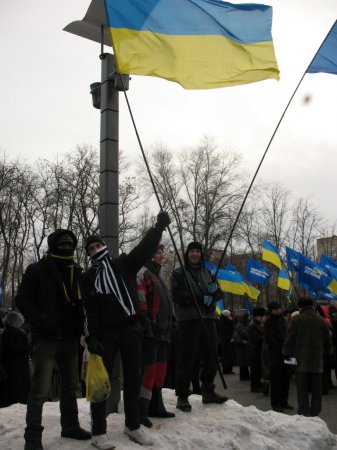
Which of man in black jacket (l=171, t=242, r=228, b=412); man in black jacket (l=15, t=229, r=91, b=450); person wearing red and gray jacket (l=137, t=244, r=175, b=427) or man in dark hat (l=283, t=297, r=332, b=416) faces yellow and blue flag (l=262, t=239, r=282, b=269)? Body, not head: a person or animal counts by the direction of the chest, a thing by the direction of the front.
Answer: the man in dark hat

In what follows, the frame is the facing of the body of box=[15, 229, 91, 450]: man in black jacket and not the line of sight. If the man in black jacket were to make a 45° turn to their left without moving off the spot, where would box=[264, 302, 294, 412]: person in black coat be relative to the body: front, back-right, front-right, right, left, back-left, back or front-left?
front-left

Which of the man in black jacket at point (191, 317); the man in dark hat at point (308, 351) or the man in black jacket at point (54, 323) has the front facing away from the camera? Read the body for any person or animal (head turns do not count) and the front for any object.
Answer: the man in dark hat

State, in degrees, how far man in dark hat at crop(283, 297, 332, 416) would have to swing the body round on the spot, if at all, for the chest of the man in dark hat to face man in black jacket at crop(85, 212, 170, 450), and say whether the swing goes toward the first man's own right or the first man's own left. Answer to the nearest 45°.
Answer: approximately 135° to the first man's own left

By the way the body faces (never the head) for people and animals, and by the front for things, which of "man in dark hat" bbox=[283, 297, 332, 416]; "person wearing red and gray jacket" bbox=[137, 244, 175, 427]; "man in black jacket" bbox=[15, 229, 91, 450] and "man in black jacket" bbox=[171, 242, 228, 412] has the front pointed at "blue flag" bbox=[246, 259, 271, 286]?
the man in dark hat

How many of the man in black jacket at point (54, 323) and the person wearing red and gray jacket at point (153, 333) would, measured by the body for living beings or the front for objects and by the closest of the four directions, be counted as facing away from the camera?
0

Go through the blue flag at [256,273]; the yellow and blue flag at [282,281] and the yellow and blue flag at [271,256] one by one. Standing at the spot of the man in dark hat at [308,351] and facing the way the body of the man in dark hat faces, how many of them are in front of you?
3

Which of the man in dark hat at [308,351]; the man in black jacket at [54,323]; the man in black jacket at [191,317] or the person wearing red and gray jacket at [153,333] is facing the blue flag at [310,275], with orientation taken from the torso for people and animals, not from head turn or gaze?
the man in dark hat

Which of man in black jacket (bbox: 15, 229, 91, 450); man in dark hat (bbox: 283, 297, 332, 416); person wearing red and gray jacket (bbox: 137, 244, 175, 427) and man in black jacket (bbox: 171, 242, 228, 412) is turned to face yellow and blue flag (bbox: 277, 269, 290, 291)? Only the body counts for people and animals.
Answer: the man in dark hat

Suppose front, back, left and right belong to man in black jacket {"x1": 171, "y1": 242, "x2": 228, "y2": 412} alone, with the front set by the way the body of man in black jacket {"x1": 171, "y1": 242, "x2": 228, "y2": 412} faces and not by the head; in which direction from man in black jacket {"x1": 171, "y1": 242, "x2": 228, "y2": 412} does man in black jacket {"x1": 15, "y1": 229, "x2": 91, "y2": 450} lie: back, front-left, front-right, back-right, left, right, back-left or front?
right

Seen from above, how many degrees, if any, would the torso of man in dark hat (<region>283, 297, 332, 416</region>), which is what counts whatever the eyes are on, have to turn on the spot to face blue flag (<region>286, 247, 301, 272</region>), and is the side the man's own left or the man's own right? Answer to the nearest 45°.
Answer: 0° — they already face it

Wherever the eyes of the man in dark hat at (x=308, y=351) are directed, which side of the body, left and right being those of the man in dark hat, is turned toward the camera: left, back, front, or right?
back

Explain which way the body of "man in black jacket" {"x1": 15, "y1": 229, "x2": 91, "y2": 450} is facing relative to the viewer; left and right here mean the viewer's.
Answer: facing the viewer and to the right of the viewer
